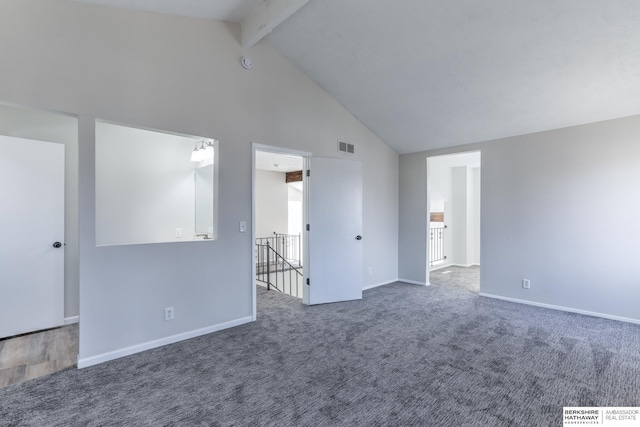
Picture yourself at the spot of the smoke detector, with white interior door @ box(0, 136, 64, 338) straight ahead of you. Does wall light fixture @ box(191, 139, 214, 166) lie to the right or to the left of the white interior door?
right

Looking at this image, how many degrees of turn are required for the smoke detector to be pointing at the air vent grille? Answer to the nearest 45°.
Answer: approximately 90° to its left

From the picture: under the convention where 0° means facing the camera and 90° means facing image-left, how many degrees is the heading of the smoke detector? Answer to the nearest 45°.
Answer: approximately 315°

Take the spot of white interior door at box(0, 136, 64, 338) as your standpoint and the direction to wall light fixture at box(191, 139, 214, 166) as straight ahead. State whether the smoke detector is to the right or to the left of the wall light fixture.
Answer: right

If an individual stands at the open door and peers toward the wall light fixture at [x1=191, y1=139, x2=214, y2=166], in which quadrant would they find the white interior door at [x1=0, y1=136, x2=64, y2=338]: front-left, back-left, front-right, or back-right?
front-left

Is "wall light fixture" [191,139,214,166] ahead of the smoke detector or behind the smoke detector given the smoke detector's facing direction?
behind

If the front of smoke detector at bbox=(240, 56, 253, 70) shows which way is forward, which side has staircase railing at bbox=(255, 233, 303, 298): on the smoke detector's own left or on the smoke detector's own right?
on the smoke detector's own left

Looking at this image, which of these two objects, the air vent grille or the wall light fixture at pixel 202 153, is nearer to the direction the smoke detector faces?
the air vent grille

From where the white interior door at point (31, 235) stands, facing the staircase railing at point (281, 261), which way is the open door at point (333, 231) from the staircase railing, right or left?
right

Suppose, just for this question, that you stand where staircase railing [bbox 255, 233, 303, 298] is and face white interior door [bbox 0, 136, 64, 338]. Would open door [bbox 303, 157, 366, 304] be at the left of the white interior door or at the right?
left
